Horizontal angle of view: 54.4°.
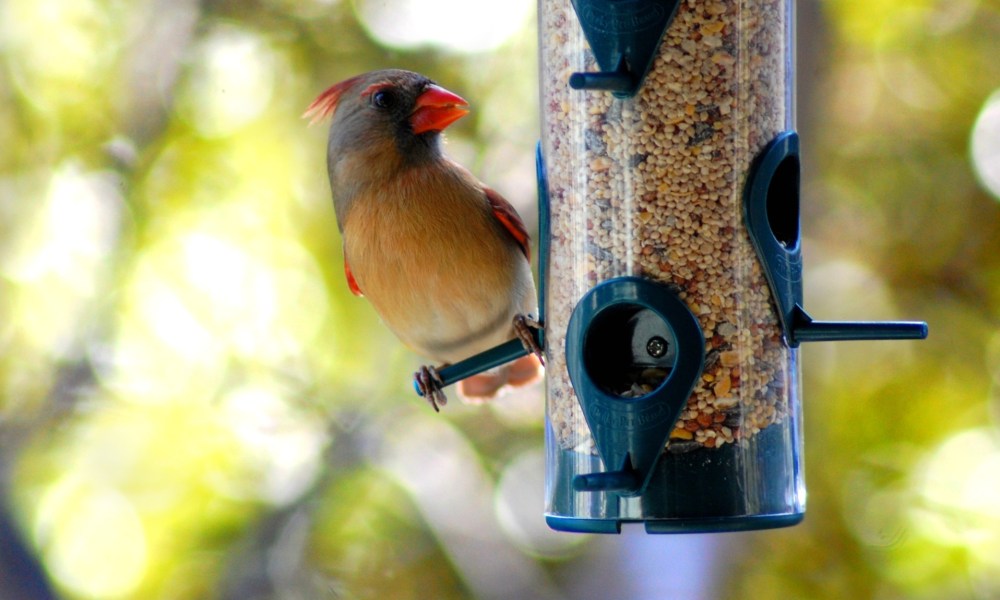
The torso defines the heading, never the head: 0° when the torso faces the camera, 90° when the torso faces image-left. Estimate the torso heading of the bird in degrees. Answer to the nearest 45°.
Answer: approximately 0°
